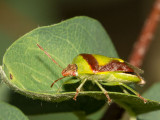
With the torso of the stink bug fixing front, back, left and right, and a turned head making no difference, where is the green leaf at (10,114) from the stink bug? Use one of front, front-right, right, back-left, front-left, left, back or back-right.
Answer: front-left

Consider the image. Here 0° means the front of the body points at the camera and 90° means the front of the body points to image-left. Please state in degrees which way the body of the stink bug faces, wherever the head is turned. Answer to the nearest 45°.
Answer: approximately 90°

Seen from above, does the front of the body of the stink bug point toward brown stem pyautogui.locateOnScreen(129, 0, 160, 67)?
no
